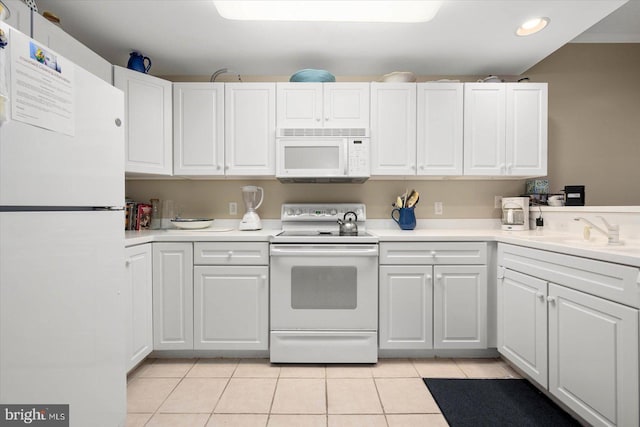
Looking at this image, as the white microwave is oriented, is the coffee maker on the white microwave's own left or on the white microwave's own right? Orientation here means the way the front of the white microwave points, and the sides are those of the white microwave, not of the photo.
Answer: on the white microwave's own left

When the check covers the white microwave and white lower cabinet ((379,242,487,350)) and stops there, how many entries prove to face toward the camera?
2

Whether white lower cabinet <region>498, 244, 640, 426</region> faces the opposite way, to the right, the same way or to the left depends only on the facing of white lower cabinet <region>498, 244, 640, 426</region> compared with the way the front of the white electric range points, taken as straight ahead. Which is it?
to the right

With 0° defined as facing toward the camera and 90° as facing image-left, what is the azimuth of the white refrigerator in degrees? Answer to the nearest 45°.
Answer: approximately 315°
